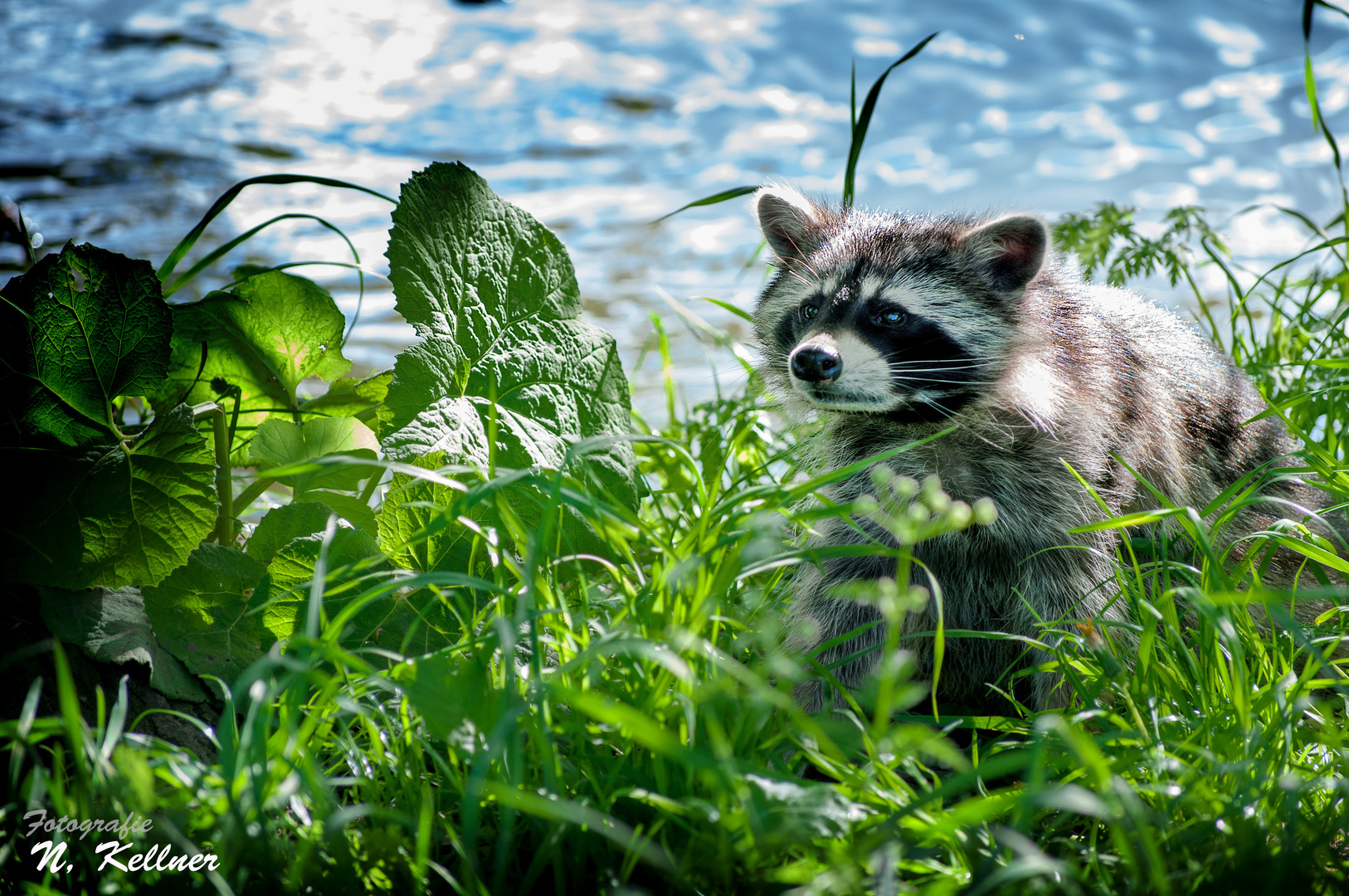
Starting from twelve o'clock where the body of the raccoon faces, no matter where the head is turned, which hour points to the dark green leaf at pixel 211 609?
The dark green leaf is roughly at 12 o'clock from the raccoon.

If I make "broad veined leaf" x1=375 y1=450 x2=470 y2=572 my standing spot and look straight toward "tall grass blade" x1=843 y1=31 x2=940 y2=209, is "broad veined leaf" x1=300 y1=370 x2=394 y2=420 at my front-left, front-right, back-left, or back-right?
front-left

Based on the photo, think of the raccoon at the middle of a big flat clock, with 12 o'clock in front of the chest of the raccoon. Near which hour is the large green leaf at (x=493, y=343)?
The large green leaf is roughly at 1 o'clock from the raccoon.

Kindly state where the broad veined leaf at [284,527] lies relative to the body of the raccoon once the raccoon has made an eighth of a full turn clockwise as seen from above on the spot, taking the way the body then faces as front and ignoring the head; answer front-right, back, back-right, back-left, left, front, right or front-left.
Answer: front-left

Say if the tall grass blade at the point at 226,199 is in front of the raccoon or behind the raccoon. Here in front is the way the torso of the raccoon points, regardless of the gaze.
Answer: in front

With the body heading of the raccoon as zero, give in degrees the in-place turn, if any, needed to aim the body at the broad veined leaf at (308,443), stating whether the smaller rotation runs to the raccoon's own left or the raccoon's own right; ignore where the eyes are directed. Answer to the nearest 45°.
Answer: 0° — it already faces it

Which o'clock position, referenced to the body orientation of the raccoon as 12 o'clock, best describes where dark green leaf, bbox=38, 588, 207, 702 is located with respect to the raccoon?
The dark green leaf is roughly at 12 o'clock from the raccoon.

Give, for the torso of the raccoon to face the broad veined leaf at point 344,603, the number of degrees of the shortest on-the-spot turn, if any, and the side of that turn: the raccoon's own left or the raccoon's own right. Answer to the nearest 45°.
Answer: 0° — it already faces it

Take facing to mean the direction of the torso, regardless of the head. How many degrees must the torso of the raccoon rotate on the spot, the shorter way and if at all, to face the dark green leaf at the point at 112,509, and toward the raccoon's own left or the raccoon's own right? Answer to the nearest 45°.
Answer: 0° — it already faces it

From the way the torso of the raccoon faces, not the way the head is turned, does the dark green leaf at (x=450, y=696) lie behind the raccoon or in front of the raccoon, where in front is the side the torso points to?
in front

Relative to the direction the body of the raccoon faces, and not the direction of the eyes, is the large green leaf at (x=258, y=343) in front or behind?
in front

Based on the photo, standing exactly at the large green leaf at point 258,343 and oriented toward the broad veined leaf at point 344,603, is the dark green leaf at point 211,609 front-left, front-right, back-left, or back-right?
front-right

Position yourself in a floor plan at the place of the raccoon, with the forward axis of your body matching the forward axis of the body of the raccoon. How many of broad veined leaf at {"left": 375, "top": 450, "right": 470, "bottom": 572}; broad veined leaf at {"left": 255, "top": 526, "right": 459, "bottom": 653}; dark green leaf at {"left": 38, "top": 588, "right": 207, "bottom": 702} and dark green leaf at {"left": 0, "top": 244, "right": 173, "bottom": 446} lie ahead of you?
4

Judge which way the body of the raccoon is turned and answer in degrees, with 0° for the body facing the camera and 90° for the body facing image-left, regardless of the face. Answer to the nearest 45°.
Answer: approximately 45°
